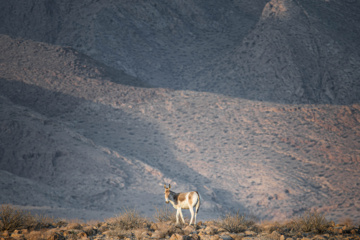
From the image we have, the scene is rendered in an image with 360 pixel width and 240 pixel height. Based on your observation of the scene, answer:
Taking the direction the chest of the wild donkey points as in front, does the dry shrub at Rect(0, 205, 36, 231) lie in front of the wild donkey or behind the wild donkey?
in front

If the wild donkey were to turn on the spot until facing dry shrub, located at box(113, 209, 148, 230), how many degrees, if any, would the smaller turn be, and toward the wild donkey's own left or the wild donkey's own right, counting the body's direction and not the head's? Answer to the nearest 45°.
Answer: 0° — it already faces it

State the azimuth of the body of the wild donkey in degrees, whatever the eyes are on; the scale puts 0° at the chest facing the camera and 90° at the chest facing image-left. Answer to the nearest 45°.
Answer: approximately 90°

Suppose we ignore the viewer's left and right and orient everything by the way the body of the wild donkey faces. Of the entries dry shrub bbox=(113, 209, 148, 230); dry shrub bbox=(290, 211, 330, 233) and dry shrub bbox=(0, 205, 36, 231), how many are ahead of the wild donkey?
2

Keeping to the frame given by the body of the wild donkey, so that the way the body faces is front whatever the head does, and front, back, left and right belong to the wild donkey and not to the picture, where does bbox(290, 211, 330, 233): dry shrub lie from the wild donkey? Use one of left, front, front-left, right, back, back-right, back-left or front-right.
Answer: back
